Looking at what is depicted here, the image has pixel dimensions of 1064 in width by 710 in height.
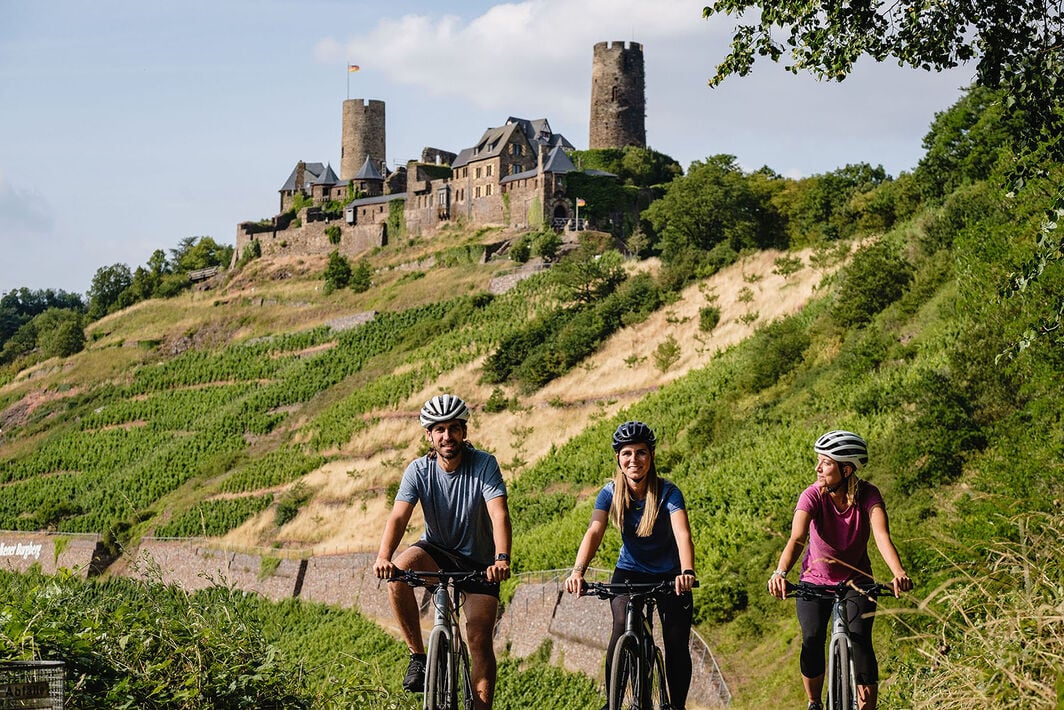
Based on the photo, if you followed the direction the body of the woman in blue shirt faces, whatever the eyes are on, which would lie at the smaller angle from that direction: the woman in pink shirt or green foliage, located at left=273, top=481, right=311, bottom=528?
the woman in pink shirt

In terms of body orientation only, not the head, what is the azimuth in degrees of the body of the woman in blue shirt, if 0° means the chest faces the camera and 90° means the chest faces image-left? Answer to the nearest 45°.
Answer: approximately 0°

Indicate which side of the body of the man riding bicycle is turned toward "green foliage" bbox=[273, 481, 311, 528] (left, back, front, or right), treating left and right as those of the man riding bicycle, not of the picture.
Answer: back

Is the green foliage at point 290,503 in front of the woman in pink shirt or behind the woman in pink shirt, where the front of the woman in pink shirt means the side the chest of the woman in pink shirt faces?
behind

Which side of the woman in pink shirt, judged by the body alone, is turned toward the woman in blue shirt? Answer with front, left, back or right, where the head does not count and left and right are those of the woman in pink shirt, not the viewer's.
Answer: right

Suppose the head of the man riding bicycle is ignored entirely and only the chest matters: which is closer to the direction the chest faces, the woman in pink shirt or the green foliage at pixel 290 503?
the woman in pink shirt

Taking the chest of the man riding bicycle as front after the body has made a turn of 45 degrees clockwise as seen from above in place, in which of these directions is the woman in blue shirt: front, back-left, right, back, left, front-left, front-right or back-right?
back-left
